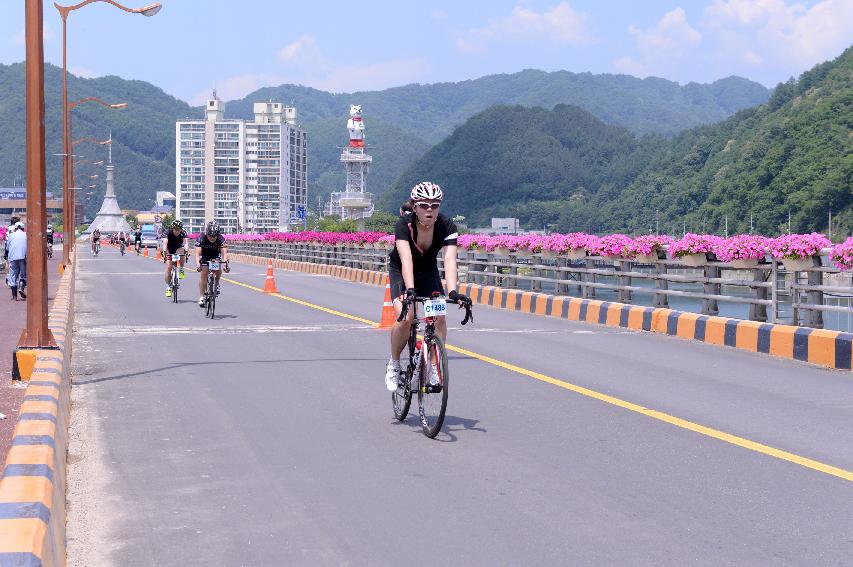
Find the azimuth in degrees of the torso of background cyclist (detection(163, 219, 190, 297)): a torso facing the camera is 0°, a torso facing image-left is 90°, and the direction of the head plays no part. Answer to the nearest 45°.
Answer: approximately 0°

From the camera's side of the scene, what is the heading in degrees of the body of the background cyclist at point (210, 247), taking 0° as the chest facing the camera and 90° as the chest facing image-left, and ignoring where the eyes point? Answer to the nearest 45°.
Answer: approximately 0°

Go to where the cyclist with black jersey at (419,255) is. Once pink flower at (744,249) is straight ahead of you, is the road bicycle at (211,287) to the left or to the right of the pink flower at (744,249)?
left

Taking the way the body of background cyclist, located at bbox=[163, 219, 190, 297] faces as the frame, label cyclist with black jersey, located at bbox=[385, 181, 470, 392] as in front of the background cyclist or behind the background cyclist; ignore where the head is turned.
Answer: in front

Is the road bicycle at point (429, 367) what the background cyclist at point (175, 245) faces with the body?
yes

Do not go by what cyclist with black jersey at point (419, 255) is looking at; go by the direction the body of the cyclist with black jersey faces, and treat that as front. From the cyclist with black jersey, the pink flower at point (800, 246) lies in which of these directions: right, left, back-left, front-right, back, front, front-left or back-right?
back-left

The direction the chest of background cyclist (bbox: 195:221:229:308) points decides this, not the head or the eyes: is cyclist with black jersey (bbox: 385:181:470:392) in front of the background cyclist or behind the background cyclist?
in front

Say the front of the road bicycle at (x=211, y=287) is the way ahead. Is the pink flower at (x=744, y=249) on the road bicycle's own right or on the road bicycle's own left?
on the road bicycle's own left
